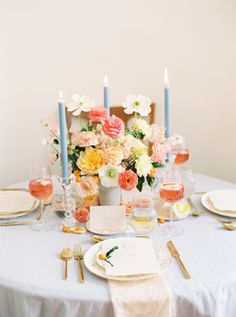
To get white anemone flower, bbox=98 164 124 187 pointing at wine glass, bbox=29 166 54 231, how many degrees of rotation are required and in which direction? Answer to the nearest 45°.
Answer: approximately 90° to its right

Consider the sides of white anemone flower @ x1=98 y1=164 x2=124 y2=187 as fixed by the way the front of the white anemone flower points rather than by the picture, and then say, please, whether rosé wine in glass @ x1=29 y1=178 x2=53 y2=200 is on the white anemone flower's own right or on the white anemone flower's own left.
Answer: on the white anemone flower's own right

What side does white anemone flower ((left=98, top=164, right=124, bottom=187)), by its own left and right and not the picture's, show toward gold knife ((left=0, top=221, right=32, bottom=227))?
right

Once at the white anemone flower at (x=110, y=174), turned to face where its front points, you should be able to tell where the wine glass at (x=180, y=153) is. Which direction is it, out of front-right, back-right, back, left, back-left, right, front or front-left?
back-left

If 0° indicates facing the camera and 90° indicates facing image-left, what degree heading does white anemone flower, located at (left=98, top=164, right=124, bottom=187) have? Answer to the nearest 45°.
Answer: approximately 0°
